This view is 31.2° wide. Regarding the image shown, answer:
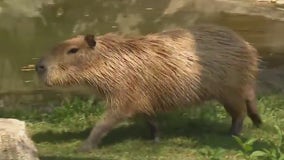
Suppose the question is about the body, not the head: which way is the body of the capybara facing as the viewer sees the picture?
to the viewer's left

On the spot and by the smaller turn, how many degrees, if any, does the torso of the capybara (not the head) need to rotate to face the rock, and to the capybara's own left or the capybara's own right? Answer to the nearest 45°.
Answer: approximately 45° to the capybara's own left
